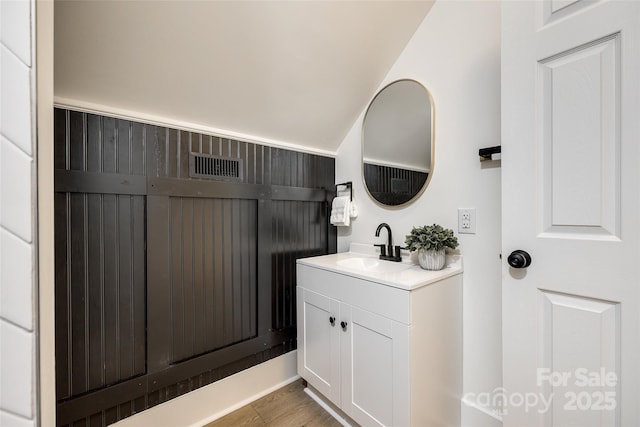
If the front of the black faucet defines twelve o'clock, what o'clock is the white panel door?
The white panel door is roughly at 9 o'clock from the black faucet.

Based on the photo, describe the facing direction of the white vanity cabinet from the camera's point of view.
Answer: facing the viewer and to the left of the viewer

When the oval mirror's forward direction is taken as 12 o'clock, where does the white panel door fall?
The white panel door is roughly at 9 o'clock from the oval mirror.
